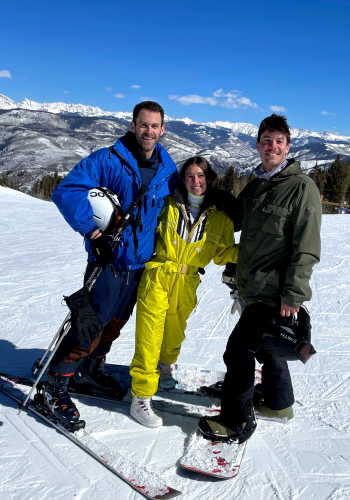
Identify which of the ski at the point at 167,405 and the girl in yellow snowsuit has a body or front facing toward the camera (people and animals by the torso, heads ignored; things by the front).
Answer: the girl in yellow snowsuit

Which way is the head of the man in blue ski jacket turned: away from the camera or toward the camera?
toward the camera

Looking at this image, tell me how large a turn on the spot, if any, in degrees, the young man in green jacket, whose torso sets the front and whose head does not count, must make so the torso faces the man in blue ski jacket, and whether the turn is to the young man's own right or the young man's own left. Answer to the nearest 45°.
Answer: approximately 45° to the young man's own right

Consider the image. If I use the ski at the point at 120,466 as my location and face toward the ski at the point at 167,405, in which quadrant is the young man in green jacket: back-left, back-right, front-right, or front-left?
front-right

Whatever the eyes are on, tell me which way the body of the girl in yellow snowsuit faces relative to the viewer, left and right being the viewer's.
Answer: facing the viewer

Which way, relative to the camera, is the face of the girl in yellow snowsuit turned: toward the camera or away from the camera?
toward the camera

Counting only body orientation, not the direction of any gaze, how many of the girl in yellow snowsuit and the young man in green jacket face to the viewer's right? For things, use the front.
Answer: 0

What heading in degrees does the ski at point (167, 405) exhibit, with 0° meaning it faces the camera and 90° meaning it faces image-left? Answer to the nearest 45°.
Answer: approximately 270°

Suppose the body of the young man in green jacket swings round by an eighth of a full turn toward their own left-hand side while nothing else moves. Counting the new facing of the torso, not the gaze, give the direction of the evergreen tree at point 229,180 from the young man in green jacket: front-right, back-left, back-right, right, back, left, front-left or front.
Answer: back
